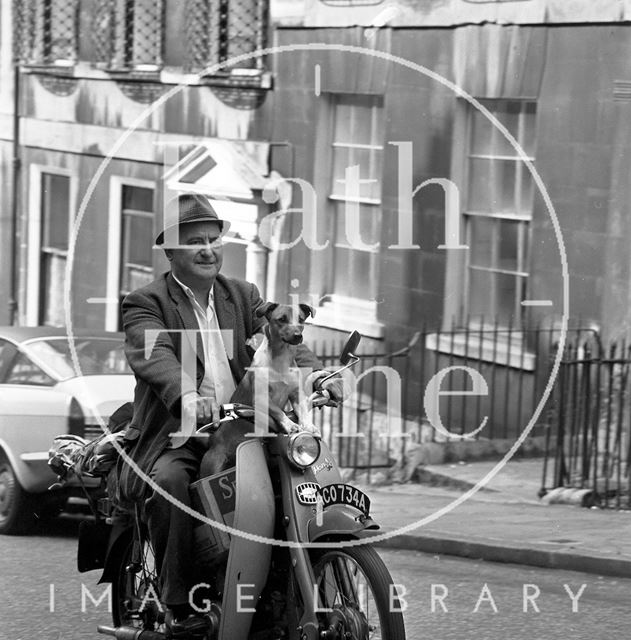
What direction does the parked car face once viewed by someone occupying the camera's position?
facing away from the viewer and to the left of the viewer

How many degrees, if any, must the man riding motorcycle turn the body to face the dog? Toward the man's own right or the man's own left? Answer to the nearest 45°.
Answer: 0° — they already face it

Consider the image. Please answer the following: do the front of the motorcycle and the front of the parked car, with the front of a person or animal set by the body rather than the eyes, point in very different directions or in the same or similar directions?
very different directions

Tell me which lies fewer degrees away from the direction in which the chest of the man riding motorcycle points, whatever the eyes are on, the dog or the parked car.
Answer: the dog

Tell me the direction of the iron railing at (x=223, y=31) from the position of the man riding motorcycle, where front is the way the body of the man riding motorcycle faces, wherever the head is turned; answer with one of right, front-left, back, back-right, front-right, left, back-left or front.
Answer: back-left

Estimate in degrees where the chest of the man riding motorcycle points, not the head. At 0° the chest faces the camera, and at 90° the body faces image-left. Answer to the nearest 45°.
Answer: approximately 315°

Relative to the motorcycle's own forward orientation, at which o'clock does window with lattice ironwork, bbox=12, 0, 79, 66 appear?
The window with lattice ironwork is roughly at 7 o'clock from the motorcycle.

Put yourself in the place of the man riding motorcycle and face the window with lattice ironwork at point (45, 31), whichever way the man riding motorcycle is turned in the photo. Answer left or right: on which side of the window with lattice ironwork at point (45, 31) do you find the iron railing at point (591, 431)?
right

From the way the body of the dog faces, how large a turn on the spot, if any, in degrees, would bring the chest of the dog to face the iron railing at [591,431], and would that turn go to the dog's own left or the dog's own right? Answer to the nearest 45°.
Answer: approximately 90° to the dog's own left
